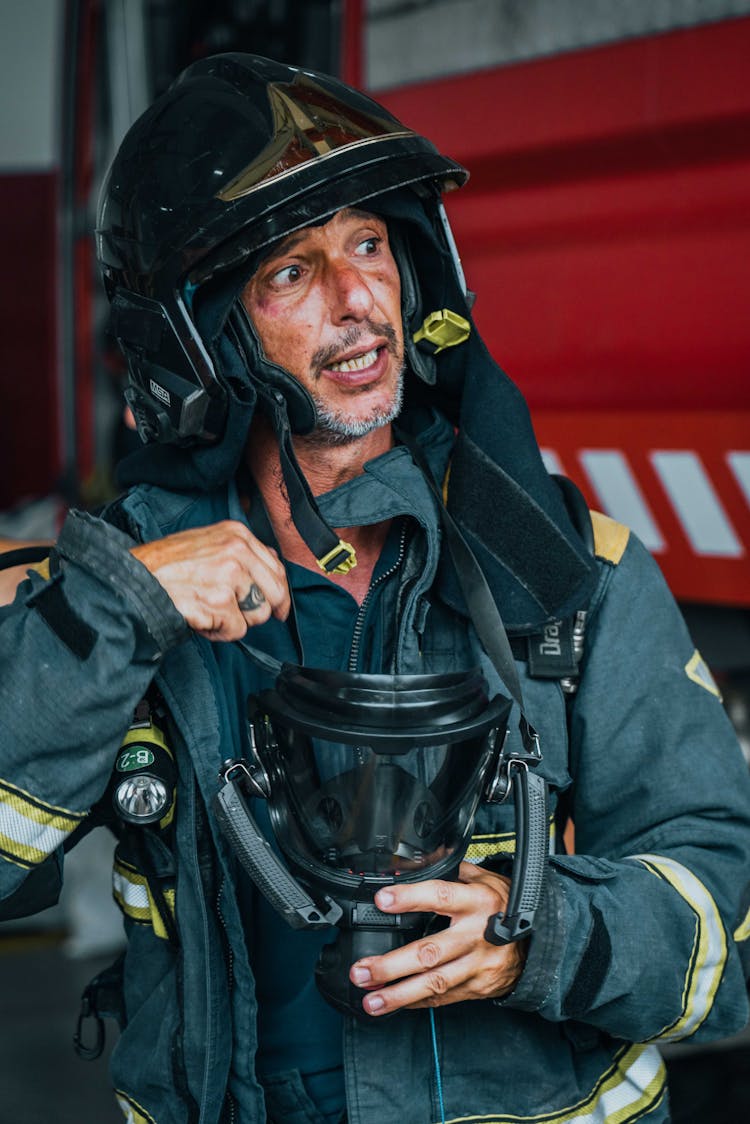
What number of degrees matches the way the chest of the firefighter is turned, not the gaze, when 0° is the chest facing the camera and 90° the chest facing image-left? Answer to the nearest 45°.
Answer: approximately 0°

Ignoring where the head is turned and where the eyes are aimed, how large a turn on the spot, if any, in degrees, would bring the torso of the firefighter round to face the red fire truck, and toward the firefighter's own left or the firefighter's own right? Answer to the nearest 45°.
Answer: approximately 135° to the firefighter's own left

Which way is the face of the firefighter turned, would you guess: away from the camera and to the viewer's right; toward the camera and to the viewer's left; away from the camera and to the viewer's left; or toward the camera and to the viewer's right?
toward the camera and to the viewer's right
